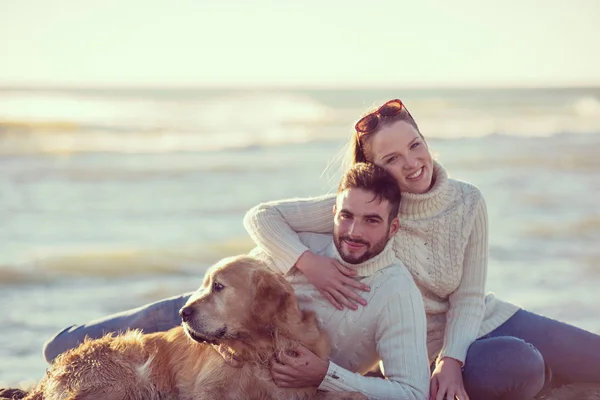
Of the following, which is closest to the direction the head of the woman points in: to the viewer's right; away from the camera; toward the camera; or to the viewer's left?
toward the camera

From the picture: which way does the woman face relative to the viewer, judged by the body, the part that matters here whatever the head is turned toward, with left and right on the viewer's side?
facing the viewer

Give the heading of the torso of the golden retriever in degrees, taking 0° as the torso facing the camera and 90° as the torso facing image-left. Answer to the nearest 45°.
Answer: approximately 270°

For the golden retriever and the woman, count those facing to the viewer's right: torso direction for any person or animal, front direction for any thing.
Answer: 1

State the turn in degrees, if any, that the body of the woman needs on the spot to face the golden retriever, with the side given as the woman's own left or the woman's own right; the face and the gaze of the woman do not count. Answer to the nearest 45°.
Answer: approximately 45° to the woman's own right

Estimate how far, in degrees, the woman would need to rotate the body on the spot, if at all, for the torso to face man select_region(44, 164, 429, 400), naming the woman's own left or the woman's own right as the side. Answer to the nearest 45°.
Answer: approximately 45° to the woman's own right

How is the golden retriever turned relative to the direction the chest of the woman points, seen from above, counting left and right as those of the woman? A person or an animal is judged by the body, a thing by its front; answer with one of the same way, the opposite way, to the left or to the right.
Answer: to the left

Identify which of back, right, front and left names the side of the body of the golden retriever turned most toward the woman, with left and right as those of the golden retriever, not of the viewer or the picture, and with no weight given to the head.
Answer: front
